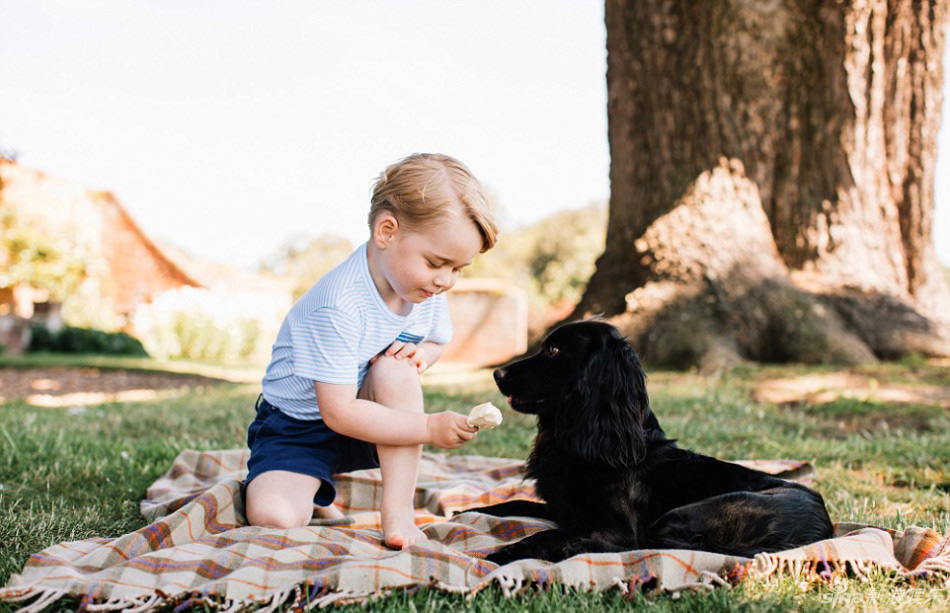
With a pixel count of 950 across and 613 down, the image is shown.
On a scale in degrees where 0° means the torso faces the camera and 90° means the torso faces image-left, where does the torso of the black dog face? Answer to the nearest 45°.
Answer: approximately 90°

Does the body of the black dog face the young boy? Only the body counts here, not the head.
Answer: yes

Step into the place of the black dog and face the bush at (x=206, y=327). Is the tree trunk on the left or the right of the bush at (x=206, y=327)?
right

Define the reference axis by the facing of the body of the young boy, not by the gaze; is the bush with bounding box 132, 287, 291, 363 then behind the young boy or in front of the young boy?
behind

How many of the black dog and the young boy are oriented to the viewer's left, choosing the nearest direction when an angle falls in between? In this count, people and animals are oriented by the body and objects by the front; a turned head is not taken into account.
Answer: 1

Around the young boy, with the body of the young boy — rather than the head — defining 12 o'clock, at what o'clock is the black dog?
The black dog is roughly at 11 o'clock from the young boy.

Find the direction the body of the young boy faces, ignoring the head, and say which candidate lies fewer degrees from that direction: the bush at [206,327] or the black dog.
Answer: the black dog

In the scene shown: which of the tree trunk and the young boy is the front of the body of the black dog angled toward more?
the young boy
